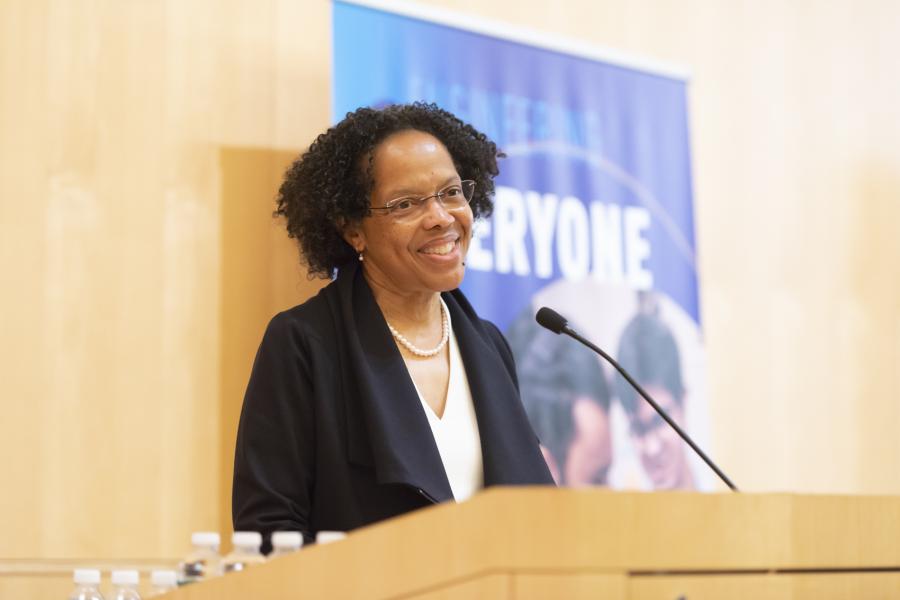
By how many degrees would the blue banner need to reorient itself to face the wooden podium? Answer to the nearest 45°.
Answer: approximately 45° to its right

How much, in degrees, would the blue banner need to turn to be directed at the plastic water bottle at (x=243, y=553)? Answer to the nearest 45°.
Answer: approximately 45° to its right

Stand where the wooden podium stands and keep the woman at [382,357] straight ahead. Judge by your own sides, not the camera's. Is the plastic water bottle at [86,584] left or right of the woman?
left

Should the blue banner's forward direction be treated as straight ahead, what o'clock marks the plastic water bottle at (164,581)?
The plastic water bottle is roughly at 2 o'clock from the blue banner.

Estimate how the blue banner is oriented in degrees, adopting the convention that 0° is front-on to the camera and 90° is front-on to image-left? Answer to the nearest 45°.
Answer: approximately 315°

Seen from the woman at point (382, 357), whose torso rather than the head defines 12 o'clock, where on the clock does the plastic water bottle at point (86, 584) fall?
The plastic water bottle is roughly at 3 o'clock from the woman.

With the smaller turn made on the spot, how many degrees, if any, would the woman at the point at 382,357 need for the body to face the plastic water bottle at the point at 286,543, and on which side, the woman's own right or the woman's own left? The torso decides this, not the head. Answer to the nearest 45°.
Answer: approximately 45° to the woman's own right

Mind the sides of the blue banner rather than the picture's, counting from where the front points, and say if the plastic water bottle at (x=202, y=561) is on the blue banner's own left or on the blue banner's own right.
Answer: on the blue banner's own right

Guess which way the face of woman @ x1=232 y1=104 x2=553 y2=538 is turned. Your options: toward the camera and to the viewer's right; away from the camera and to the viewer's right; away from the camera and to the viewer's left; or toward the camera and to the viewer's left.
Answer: toward the camera and to the viewer's right

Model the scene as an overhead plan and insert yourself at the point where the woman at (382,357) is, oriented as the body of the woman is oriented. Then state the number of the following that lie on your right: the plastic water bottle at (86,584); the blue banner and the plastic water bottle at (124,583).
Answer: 2

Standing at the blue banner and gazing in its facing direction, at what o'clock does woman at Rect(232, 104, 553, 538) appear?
The woman is roughly at 2 o'clock from the blue banner.

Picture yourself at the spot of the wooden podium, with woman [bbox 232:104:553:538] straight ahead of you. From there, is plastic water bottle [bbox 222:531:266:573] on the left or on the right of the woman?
left
